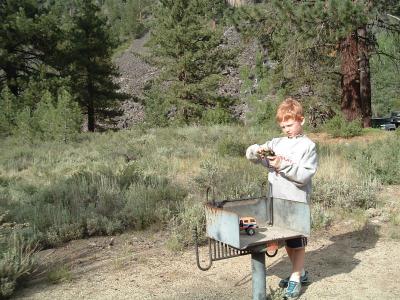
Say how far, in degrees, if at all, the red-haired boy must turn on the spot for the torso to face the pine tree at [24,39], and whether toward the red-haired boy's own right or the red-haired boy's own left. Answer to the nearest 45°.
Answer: approximately 90° to the red-haired boy's own right

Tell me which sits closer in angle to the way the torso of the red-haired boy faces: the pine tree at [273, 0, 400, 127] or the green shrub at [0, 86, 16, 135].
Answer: the green shrub

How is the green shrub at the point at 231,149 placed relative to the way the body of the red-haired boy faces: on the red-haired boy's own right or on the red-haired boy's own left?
on the red-haired boy's own right

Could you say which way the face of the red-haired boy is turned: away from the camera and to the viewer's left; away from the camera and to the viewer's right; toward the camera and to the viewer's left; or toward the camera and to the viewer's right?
toward the camera and to the viewer's left

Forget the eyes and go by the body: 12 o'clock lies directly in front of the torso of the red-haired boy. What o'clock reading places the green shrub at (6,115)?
The green shrub is roughly at 3 o'clock from the red-haired boy.

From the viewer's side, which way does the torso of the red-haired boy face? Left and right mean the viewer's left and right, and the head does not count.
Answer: facing the viewer and to the left of the viewer

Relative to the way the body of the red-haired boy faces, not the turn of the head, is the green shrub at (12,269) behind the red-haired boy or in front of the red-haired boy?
in front

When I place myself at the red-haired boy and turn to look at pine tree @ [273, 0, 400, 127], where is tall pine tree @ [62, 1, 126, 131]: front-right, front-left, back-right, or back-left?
front-left

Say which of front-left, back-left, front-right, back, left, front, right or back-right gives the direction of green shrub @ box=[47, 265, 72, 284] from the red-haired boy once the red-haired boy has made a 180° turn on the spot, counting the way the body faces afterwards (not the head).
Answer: back-left

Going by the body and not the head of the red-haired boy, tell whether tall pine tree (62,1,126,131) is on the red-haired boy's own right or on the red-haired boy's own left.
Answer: on the red-haired boy's own right

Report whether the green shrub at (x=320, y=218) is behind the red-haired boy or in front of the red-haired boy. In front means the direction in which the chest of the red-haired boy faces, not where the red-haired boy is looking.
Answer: behind

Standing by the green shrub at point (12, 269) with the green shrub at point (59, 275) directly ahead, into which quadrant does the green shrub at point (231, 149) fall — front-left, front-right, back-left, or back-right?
front-left
